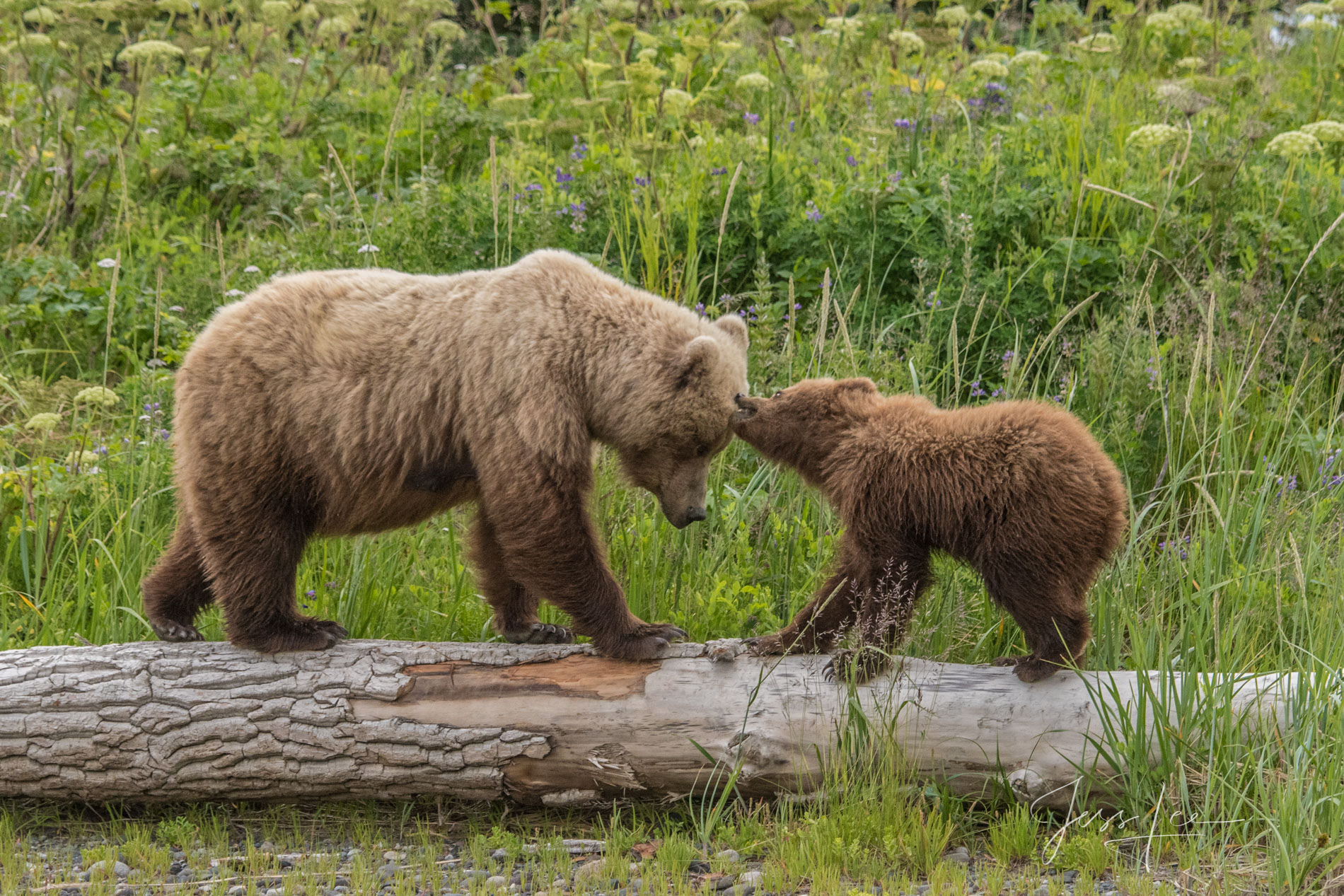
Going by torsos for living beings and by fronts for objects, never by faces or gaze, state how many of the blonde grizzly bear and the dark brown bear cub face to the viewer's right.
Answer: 1

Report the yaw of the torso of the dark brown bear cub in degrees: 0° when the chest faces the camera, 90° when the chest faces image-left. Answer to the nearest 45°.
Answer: approximately 90°

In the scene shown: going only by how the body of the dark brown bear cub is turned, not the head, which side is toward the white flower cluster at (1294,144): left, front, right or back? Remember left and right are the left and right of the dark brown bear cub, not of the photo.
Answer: right

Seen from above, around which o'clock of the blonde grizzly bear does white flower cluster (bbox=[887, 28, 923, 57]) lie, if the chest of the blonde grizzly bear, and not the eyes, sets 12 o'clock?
The white flower cluster is roughly at 10 o'clock from the blonde grizzly bear.

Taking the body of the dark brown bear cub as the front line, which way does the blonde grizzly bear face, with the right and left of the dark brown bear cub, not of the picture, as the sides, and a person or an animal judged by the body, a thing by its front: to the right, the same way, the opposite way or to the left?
the opposite way

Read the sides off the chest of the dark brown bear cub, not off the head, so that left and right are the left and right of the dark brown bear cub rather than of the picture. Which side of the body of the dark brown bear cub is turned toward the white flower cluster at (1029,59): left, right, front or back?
right

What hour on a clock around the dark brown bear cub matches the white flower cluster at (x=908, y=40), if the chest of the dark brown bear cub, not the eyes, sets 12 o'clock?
The white flower cluster is roughly at 3 o'clock from the dark brown bear cub.

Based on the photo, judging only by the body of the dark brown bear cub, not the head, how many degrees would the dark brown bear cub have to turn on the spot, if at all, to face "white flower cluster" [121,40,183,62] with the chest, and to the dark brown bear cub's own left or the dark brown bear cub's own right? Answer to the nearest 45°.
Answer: approximately 45° to the dark brown bear cub's own right

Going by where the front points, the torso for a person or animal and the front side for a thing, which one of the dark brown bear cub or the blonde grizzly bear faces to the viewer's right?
the blonde grizzly bear

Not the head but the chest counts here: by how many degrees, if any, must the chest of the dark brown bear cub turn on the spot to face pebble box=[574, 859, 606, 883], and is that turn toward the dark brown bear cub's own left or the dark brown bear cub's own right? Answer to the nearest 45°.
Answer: approximately 45° to the dark brown bear cub's own left

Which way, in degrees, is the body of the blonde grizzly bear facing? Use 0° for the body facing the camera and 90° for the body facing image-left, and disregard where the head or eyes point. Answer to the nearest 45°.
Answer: approximately 270°
